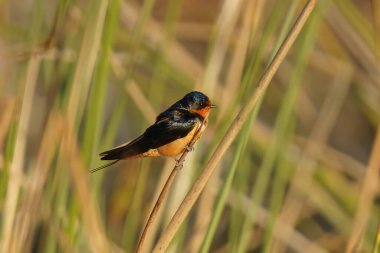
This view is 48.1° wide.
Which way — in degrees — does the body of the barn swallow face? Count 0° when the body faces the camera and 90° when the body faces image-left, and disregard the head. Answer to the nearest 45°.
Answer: approximately 270°
